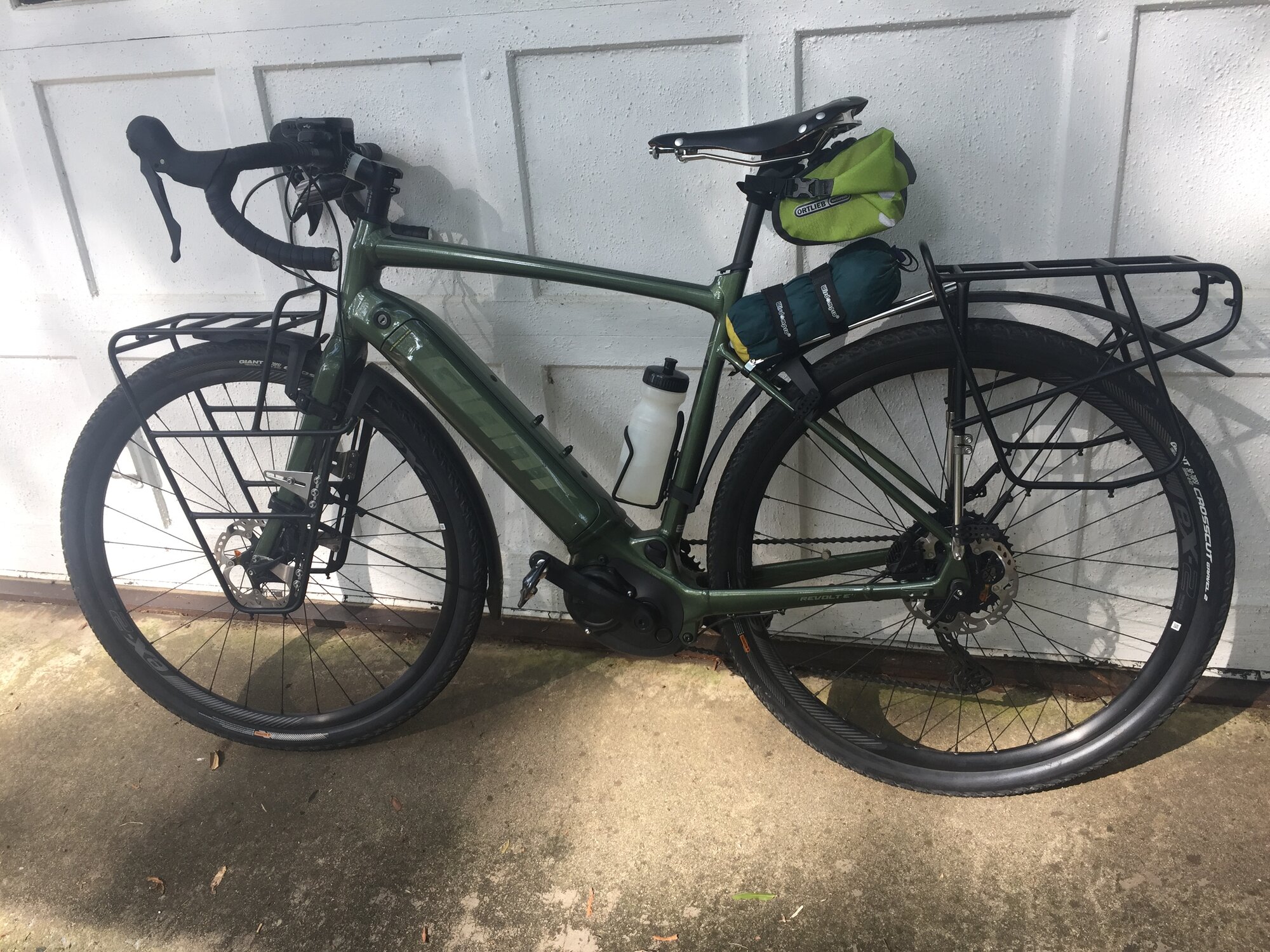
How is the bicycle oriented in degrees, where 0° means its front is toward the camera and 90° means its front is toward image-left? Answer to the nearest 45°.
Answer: approximately 90°
